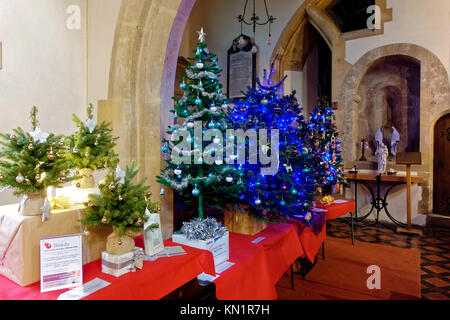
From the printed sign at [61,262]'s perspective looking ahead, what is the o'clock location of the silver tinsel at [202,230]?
The silver tinsel is roughly at 8 o'clock from the printed sign.

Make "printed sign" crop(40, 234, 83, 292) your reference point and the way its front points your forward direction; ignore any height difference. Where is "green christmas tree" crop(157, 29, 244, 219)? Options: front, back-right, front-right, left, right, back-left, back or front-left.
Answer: back-left

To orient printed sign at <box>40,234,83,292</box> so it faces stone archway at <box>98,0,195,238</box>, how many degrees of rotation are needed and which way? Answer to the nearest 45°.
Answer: approximately 135° to its left

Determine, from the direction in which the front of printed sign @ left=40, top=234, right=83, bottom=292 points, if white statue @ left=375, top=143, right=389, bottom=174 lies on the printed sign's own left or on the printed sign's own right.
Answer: on the printed sign's own left

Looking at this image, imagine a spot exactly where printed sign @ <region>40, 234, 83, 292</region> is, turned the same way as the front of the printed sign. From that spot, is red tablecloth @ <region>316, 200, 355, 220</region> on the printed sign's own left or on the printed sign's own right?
on the printed sign's own left

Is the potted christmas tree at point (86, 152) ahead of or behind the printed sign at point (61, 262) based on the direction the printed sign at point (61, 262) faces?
behind

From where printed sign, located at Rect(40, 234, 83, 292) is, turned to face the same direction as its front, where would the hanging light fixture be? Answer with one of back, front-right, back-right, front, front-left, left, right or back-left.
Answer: back-left

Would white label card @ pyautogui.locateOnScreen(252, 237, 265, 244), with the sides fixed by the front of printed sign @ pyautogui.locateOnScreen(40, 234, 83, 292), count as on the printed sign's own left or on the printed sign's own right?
on the printed sign's own left

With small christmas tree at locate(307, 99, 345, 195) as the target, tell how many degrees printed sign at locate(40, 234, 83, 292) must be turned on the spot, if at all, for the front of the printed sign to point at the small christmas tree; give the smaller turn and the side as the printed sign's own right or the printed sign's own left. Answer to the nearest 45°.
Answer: approximately 135° to the printed sign's own left

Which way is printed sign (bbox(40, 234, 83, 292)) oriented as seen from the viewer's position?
toward the camera

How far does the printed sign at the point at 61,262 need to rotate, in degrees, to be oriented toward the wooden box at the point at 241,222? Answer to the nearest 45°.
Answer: approximately 135° to its left
